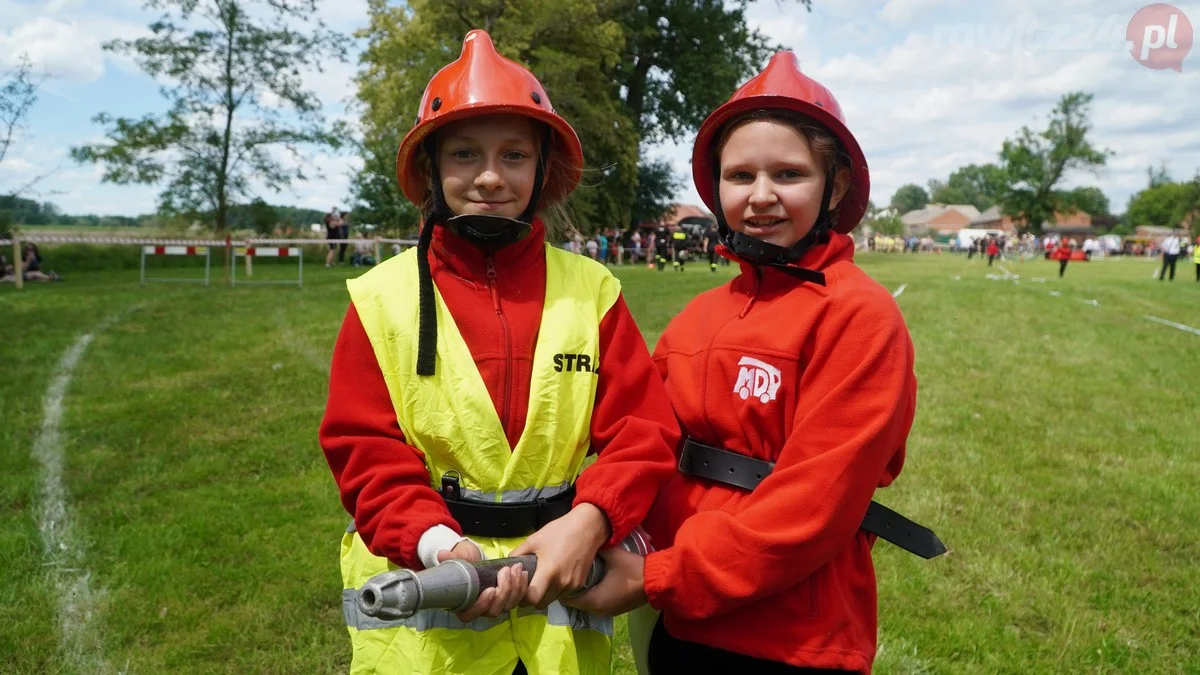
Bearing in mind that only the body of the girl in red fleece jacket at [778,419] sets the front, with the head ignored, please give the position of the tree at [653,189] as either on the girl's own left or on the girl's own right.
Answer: on the girl's own right

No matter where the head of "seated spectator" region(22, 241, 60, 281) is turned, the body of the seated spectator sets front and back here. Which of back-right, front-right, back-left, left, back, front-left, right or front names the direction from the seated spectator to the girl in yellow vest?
right

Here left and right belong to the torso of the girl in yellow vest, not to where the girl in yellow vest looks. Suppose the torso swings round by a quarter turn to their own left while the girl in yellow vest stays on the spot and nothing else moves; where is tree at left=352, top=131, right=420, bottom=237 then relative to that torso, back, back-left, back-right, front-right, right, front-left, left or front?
left

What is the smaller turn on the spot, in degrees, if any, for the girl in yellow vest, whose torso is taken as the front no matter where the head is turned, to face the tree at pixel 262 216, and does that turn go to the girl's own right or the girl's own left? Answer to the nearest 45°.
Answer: approximately 180°

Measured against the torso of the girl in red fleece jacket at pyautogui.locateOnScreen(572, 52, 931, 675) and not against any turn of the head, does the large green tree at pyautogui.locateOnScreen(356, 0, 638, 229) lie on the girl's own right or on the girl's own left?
on the girl's own right

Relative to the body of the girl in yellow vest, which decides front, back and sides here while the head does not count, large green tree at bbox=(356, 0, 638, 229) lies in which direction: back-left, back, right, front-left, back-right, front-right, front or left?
back

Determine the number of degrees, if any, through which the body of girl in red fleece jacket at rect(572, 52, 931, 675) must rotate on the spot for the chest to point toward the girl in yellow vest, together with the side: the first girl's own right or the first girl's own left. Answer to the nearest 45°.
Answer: approximately 45° to the first girl's own right

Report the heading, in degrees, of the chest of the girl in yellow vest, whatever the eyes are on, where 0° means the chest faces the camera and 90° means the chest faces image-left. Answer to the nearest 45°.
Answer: approximately 0°

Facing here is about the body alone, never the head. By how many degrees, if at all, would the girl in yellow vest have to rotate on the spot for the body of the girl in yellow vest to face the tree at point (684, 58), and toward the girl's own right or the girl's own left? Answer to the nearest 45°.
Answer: approximately 180°

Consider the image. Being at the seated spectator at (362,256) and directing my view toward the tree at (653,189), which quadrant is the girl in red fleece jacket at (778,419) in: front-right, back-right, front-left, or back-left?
back-right

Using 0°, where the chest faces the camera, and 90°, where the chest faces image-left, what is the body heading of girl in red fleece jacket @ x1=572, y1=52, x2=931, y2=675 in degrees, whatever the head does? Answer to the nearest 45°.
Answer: approximately 45°

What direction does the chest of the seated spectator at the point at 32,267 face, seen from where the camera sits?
to the viewer's right
